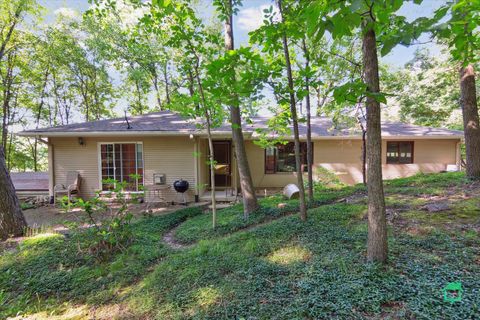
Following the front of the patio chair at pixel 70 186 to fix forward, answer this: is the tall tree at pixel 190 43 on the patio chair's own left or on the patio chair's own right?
on the patio chair's own left

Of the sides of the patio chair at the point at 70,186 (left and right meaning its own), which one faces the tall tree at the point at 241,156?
left

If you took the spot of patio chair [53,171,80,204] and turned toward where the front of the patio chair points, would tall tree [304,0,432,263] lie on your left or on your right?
on your left
